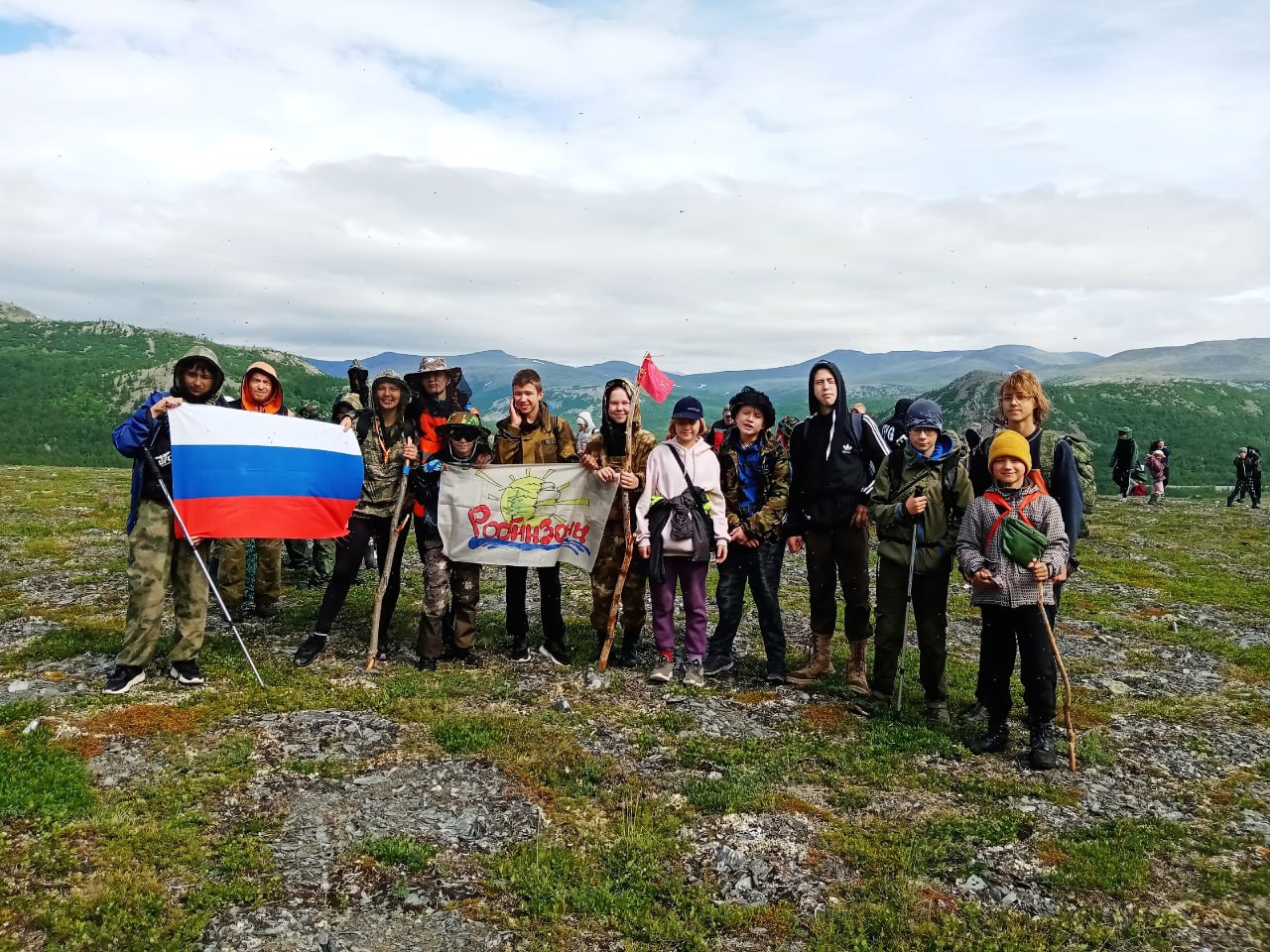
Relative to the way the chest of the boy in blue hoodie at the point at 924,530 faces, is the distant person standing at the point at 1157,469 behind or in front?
behind

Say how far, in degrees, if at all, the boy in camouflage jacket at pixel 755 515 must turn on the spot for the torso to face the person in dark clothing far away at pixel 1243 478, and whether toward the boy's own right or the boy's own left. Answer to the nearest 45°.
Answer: approximately 135° to the boy's own left

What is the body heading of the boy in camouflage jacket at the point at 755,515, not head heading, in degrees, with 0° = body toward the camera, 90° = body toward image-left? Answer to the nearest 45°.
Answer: approximately 0°

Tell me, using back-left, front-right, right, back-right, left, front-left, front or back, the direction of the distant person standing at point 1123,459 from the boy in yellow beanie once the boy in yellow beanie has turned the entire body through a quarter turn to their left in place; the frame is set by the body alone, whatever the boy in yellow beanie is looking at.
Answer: left

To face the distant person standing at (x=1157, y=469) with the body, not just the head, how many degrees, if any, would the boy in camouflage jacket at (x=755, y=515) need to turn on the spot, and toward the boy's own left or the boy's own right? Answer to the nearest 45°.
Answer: approximately 135° to the boy's own left

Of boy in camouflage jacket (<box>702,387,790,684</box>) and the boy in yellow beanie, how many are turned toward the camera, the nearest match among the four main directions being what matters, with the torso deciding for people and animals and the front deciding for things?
2

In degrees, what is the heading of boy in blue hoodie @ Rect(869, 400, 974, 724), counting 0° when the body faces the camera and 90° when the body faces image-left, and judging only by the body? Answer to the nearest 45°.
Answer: approximately 0°
